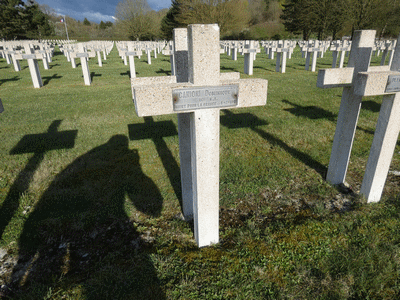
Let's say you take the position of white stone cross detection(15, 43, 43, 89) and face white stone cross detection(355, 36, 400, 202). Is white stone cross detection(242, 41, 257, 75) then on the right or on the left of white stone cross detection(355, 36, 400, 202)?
left

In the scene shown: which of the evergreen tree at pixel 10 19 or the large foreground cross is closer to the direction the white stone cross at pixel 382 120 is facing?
the large foreground cross

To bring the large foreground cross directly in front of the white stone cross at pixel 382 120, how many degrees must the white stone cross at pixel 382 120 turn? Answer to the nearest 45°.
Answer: approximately 90° to its right

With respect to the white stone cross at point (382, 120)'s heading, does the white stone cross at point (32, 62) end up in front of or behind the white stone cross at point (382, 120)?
behind

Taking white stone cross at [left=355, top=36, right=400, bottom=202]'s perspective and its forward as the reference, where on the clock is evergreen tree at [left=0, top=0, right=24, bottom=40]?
The evergreen tree is roughly at 5 o'clock from the white stone cross.

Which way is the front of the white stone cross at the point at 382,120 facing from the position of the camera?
facing the viewer and to the right of the viewer

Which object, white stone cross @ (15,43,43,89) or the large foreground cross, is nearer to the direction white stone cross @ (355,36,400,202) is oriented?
the large foreground cross

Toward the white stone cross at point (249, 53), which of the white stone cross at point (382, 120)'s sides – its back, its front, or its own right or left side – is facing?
back
